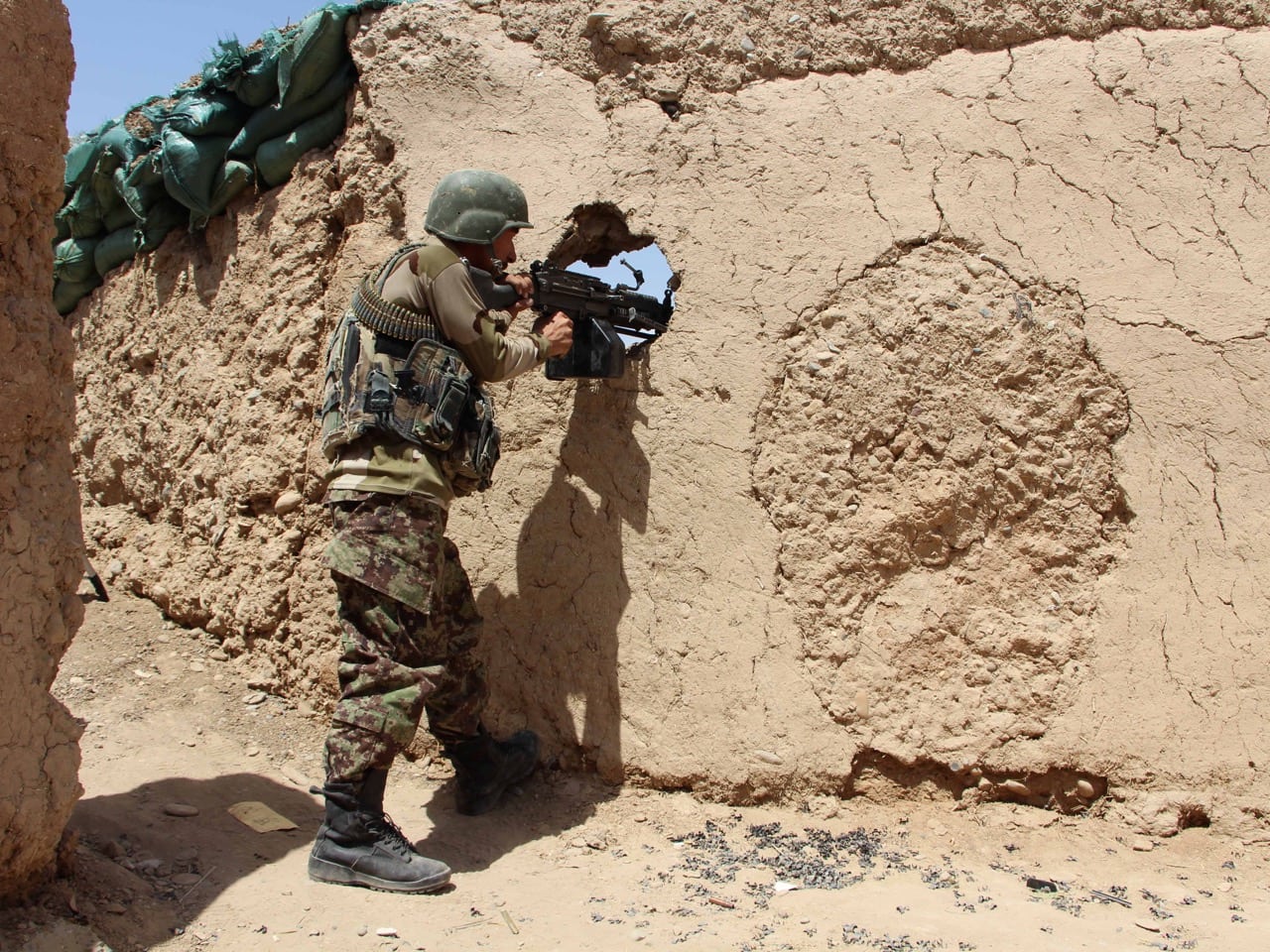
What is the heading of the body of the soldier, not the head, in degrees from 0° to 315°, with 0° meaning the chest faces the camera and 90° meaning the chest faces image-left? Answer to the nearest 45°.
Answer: approximately 270°

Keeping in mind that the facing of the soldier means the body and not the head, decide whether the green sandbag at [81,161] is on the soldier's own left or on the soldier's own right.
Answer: on the soldier's own left

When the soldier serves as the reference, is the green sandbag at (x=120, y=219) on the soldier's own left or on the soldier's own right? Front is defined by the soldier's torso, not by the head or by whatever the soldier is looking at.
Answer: on the soldier's own left

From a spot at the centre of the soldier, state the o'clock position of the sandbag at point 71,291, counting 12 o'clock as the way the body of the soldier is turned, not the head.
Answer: The sandbag is roughly at 8 o'clock from the soldier.
